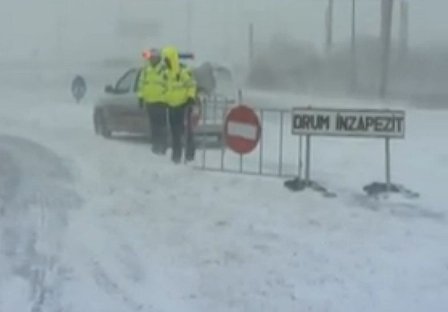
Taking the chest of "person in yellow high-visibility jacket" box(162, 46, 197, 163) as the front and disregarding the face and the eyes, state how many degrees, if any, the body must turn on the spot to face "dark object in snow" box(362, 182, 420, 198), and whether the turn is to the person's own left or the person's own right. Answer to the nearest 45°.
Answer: approximately 135° to the person's own right

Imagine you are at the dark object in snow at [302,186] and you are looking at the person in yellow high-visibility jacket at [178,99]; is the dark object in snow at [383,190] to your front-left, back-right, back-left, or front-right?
back-right
